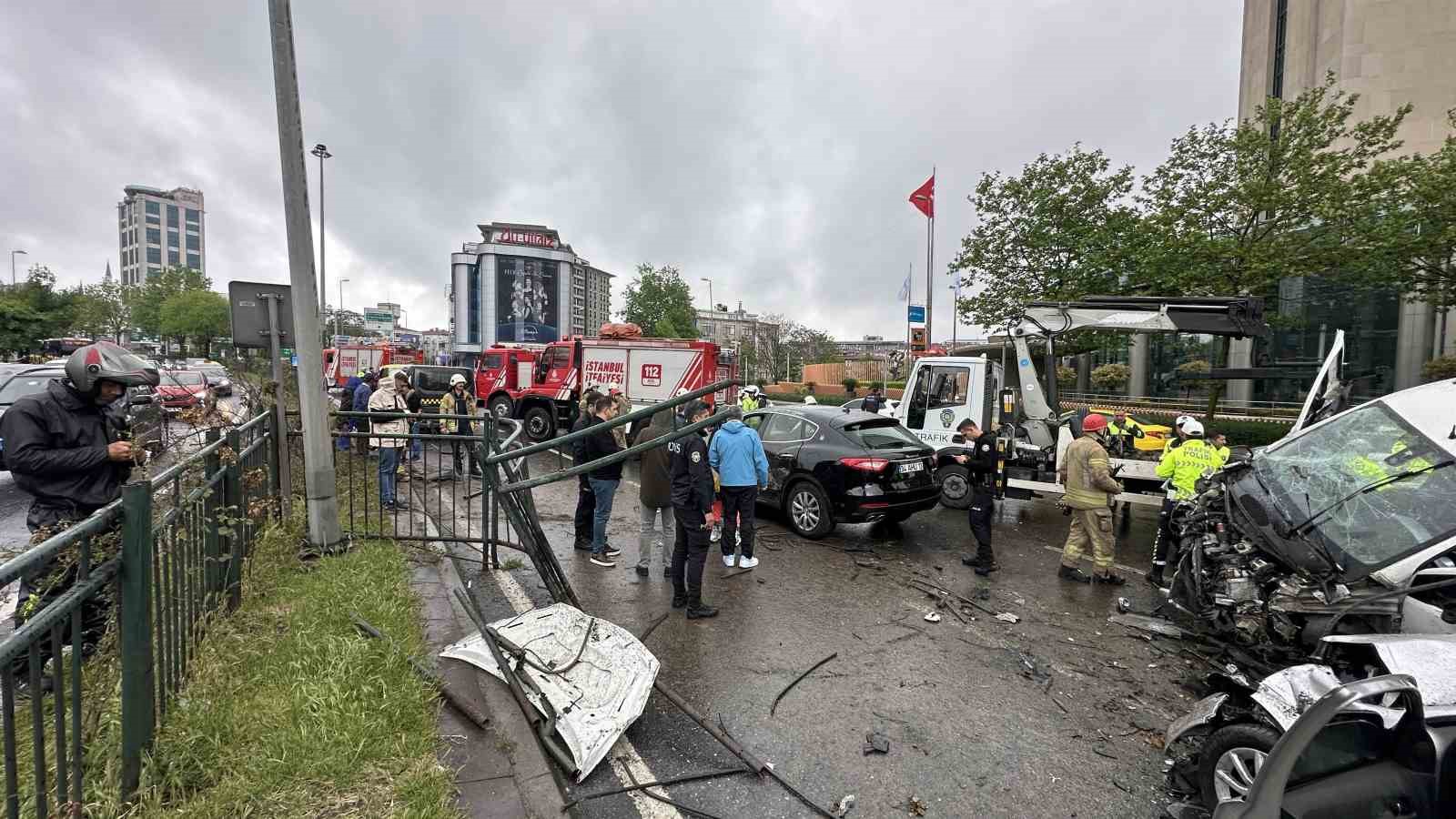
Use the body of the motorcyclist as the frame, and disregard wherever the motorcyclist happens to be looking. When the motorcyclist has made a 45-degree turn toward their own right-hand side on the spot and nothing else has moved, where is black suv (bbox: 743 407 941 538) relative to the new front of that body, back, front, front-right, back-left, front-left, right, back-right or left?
front-left

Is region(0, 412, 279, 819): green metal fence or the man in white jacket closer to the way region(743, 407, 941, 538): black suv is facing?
the man in white jacket

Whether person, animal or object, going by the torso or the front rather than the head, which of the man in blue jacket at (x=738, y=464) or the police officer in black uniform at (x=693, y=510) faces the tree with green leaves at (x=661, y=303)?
the man in blue jacket

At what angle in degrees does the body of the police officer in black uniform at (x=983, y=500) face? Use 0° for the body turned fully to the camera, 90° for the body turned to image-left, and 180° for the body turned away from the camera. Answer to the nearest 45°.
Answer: approximately 90°

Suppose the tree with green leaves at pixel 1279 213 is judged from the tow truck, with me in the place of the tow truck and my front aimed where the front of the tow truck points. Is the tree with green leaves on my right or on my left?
on my right

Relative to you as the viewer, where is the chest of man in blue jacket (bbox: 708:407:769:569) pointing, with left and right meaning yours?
facing away from the viewer

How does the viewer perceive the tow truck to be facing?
facing to the left of the viewer

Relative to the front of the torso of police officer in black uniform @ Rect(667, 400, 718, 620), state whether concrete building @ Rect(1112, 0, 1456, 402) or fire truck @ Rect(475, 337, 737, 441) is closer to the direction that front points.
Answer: the concrete building

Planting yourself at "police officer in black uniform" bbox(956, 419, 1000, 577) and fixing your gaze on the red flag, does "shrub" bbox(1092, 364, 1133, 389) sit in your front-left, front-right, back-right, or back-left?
front-right

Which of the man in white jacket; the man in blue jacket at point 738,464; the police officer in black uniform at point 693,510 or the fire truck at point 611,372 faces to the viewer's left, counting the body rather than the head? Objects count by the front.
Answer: the fire truck

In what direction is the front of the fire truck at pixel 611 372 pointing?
to the viewer's left

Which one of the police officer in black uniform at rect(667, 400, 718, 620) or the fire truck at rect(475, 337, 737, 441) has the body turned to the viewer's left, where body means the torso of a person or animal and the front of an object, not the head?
the fire truck
